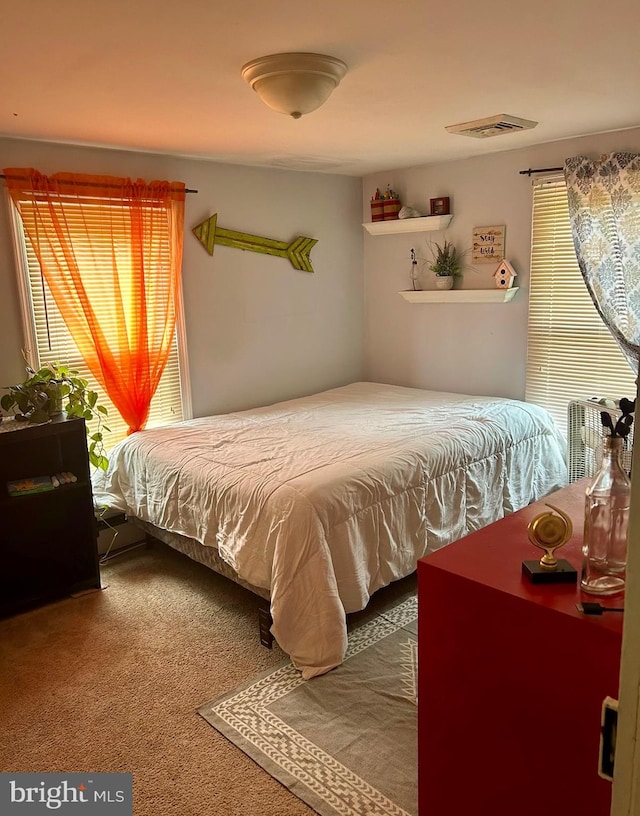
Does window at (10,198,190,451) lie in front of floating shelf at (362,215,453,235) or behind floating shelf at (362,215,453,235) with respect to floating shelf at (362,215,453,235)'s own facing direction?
in front

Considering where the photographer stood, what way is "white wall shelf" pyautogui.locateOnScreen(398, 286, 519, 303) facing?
facing the viewer and to the left of the viewer

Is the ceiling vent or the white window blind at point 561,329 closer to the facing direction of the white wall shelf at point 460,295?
the ceiling vent

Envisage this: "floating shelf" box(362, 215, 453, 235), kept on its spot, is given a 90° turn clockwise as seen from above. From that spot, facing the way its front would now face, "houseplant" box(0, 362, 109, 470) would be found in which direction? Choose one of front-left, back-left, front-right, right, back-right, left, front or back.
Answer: left

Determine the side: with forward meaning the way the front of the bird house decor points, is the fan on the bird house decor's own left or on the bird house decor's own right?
on the bird house decor's own left

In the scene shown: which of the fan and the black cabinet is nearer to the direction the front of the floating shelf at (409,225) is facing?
the black cabinet

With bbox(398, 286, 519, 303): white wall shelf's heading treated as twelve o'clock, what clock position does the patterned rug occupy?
The patterned rug is roughly at 11 o'clock from the white wall shelf.

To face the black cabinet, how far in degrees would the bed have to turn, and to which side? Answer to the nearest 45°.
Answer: approximately 45° to its right

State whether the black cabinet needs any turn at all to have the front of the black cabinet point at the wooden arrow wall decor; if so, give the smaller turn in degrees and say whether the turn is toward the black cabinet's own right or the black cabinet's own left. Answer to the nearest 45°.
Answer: approximately 90° to the black cabinet's own left

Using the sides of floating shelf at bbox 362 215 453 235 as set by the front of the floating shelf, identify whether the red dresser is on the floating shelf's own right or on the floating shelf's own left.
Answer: on the floating shelf's own left

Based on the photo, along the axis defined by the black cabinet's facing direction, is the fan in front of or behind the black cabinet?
in front

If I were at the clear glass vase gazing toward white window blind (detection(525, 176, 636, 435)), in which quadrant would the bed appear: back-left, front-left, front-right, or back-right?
front-left
